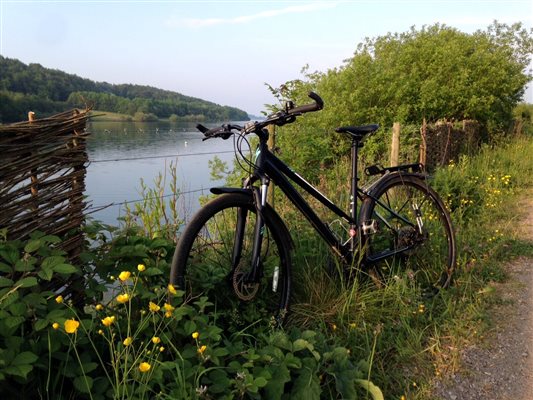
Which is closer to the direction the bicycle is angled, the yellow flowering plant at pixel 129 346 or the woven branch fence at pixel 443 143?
the yellow flowering plant

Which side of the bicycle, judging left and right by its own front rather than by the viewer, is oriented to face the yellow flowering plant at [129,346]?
front

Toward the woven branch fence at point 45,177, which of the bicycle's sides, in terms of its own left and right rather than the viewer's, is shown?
front

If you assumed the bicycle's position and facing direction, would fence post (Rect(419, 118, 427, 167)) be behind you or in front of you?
behind

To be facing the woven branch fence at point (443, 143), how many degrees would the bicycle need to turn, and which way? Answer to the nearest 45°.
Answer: approximately 180°

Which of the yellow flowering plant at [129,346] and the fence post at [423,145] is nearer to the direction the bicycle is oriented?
the yellow flowering plant

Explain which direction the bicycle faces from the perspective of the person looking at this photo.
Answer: facing the viewer and to the left of the viewer
